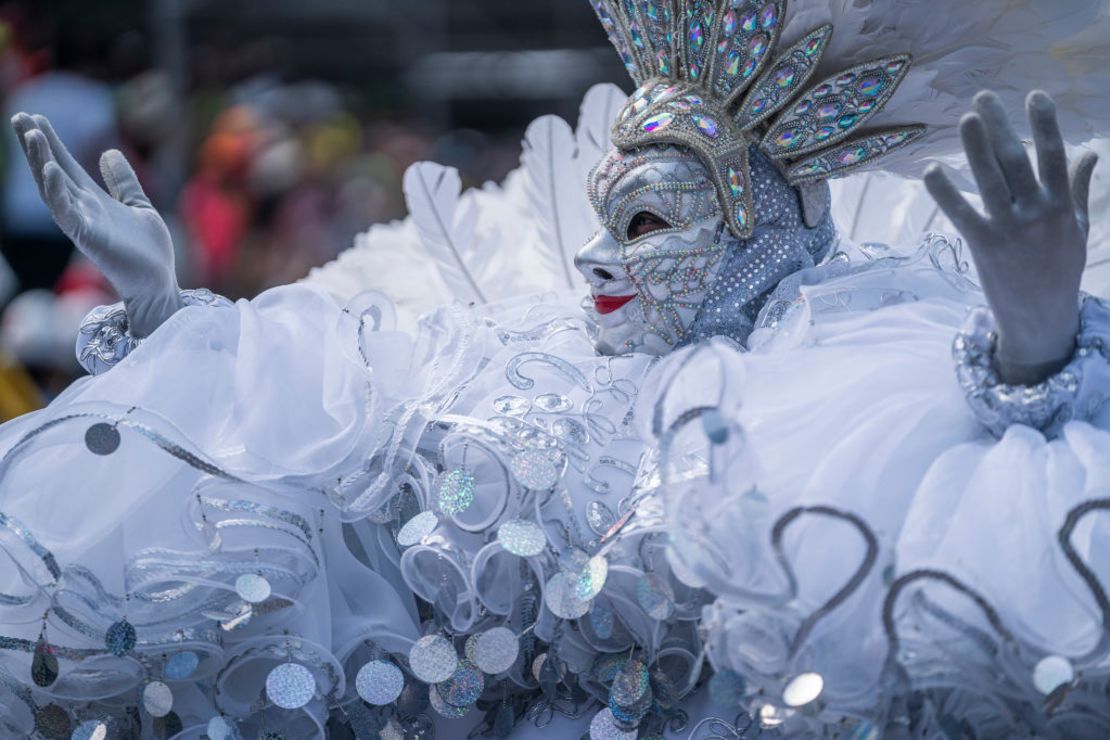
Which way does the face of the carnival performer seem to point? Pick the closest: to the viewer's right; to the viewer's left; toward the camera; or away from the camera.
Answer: to the viewer's left

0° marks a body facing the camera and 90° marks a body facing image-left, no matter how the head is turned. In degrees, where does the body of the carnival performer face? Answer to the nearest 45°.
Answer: approximately 45°
